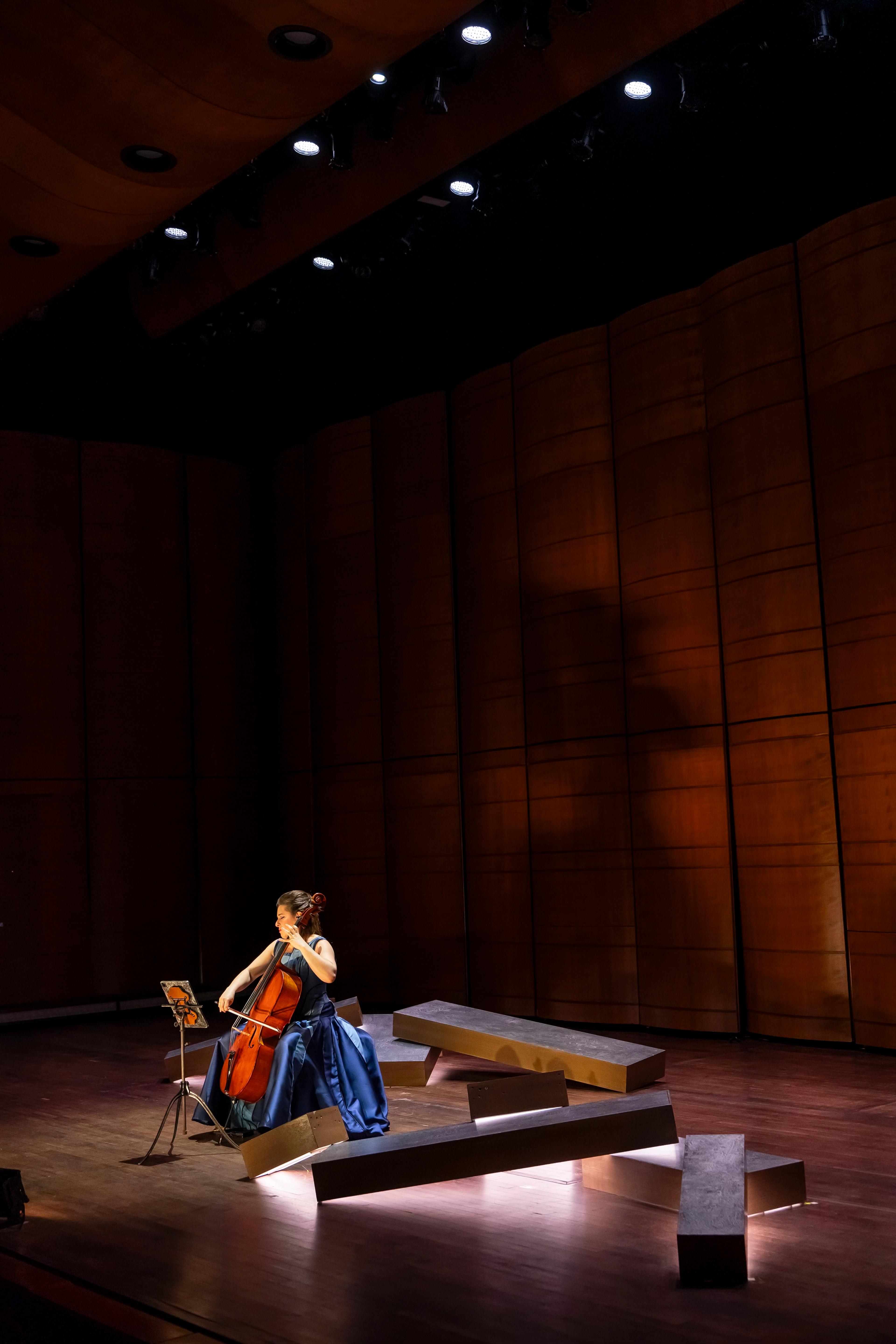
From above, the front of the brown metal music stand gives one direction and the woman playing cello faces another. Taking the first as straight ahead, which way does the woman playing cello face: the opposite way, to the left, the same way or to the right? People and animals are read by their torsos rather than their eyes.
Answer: the opposite way

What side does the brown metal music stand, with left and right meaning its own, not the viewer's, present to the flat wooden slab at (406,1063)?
front

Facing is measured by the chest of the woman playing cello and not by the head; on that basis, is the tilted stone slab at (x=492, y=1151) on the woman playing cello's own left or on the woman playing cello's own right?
on the woman playing cello's own left

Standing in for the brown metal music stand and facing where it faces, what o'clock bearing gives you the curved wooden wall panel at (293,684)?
The curved wooden wall panel is roughly at 11 o'clock from the brown metal music stand.

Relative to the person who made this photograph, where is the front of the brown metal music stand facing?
facing away from the viewer and to the right of the viewer
